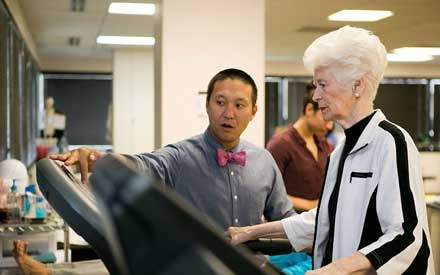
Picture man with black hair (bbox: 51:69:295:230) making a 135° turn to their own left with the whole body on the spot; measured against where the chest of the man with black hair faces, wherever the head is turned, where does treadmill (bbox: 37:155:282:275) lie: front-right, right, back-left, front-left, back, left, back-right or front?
back-right

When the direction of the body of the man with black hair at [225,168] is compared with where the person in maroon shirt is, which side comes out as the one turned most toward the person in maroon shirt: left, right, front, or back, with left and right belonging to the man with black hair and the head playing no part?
back

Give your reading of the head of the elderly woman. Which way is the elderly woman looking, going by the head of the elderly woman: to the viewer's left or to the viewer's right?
to the viewer's left

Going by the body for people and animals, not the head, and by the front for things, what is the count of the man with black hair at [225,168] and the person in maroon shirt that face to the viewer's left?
0

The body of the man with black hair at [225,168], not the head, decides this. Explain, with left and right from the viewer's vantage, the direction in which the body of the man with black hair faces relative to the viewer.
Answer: facing the viewer

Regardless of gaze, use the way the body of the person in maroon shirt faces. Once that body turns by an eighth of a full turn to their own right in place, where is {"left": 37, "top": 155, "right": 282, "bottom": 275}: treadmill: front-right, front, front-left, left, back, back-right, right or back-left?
front

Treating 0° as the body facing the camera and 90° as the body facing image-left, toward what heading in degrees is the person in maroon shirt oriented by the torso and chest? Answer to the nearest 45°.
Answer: approximately 315°

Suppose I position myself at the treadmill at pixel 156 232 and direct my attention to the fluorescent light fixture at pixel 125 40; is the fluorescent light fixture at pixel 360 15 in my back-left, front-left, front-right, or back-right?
front-right
